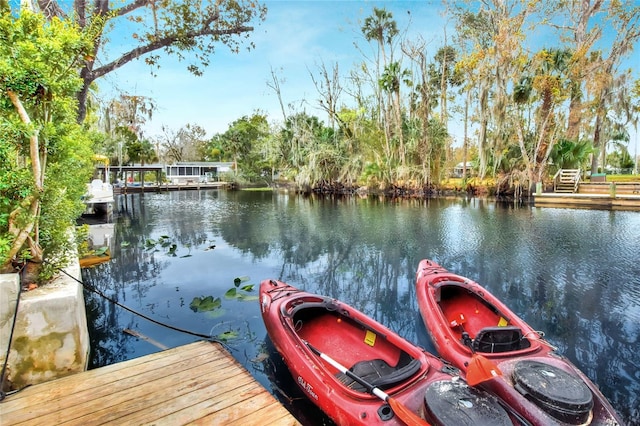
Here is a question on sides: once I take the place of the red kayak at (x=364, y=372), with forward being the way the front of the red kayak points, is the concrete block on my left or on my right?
on my left

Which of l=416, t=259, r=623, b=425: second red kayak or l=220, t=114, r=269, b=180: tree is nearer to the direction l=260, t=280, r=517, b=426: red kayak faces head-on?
the tree

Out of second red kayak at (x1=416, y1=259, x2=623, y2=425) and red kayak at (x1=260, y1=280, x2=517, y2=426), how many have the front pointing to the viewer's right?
0

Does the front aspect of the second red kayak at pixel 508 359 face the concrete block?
no

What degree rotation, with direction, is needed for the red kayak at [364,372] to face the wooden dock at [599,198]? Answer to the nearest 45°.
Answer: approximately 90° to its right

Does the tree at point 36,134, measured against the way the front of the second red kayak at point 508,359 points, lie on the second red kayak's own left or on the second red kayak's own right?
on the second red kayak's own left

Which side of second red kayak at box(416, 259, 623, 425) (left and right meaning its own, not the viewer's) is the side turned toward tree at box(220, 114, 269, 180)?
front

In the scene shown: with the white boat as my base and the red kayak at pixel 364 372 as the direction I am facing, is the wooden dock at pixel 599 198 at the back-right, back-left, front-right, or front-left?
front-left

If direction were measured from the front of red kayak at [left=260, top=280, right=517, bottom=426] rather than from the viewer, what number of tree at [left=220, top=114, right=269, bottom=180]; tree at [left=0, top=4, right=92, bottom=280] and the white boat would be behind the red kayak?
0

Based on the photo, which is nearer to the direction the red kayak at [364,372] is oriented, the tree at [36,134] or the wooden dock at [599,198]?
the tree

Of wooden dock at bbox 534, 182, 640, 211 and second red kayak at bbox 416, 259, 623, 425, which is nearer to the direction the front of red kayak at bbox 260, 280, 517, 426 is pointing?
the wooden dock

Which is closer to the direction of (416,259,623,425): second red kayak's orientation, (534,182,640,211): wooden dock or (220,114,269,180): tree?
the tree

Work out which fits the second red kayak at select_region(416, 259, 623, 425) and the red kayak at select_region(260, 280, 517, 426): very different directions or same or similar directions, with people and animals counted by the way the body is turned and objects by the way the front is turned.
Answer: same or similar directions

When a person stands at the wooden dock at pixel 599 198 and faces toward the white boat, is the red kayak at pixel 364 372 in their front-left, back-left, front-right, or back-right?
front-left

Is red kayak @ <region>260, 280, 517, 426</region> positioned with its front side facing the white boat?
yes

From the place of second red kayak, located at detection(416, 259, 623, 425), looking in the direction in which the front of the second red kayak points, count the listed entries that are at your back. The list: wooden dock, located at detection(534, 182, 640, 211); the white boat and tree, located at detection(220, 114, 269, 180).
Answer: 0

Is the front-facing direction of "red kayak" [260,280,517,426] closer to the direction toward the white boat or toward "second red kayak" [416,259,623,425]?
the white boat

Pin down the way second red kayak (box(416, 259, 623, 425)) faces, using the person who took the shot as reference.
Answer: facing away from the viewer and to the left of the viewer
